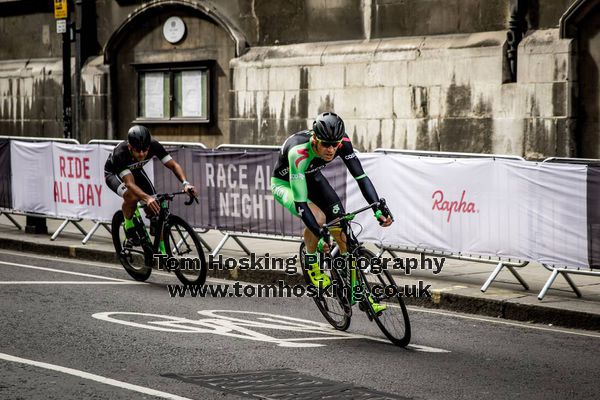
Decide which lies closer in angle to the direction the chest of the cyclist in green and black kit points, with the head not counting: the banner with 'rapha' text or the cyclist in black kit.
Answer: the banner with 'rapha' text

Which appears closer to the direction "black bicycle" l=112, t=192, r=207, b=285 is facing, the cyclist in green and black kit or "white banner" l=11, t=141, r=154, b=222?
the cyclist in green and black kit

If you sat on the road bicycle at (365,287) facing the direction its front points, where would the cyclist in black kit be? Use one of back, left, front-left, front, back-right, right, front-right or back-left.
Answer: back

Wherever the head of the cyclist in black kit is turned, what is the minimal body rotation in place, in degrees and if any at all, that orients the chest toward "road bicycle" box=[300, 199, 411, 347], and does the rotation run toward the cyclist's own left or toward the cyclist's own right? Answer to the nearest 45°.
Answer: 0° — they already face it

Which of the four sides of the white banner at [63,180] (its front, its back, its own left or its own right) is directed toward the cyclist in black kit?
front

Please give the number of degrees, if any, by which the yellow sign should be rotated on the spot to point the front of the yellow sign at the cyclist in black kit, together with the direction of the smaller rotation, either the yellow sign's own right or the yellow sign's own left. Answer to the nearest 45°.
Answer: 0° — it already faces them

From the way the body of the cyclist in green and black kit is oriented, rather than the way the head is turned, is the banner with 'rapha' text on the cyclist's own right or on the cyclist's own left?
on the cyclist's own left

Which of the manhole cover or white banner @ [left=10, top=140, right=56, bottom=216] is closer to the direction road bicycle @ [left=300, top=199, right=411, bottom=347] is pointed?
the manhole cover

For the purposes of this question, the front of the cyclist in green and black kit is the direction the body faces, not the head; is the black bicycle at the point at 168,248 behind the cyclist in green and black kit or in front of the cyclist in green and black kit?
behind

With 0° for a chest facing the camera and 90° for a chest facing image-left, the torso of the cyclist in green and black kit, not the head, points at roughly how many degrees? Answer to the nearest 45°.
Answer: approximately 315°

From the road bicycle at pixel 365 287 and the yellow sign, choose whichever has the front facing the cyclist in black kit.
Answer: the yellow sign

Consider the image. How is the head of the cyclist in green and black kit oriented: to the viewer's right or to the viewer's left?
to the viewer's right

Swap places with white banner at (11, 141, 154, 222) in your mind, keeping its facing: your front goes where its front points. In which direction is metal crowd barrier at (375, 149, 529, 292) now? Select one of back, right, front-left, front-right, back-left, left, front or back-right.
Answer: front-left
